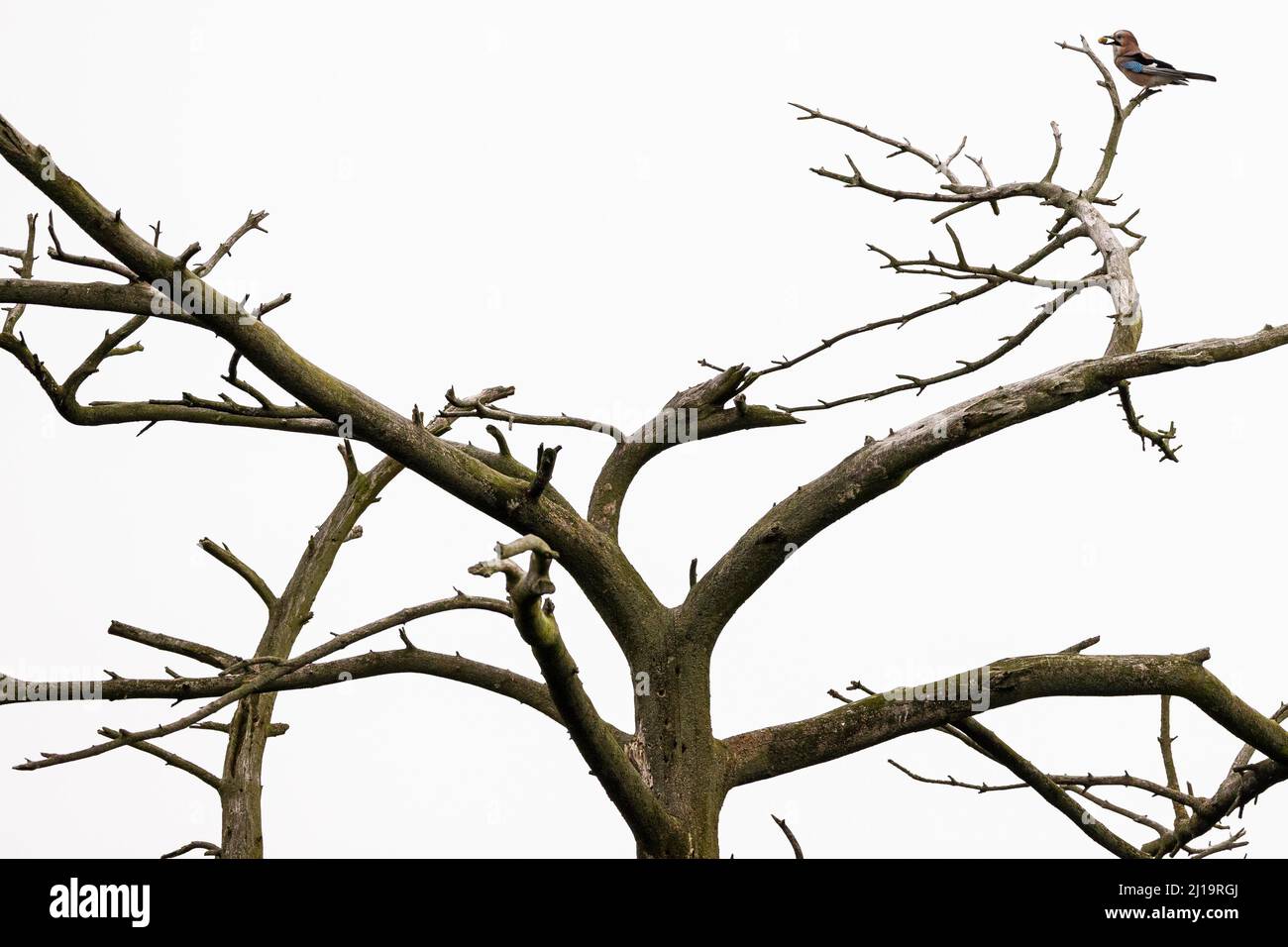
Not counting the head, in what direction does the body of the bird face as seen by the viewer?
to the viewer's left
